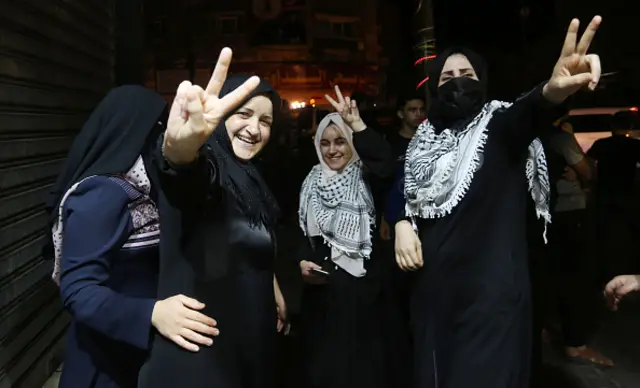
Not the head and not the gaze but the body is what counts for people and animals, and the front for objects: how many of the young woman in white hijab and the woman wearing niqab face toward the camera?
2

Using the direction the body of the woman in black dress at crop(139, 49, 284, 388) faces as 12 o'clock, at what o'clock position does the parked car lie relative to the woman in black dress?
The parked car is roughly at 9 o'clock from the woman in black dress.

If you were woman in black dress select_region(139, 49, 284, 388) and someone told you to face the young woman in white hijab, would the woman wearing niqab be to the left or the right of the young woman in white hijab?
right

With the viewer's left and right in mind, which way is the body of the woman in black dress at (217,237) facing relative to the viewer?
facing the viewer and to the right of the viewer

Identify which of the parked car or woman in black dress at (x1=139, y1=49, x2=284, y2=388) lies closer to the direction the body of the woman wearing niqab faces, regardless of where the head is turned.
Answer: the woman in black dress

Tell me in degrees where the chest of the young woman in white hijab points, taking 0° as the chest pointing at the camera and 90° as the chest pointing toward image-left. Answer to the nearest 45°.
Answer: approximately 0°

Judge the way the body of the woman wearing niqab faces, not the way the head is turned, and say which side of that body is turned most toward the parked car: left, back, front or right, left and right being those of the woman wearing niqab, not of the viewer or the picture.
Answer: back

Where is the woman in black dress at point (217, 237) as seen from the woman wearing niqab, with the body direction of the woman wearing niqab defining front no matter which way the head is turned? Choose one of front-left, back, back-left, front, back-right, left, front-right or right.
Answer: front-right
